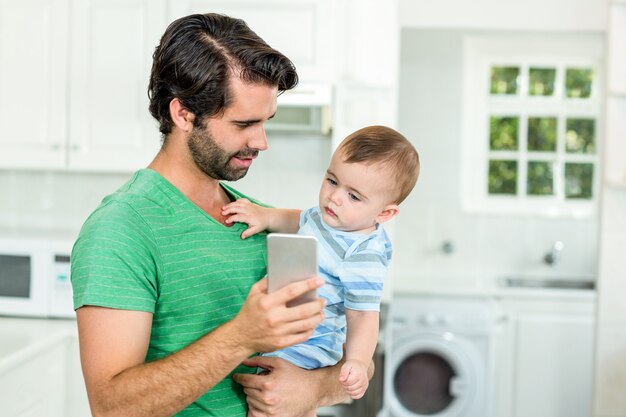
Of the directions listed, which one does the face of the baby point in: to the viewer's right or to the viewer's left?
to the viewer's left

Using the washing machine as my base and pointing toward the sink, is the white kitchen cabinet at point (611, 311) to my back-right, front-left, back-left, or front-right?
front-right

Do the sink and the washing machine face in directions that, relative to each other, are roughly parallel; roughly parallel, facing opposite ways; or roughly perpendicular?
roughly parallel

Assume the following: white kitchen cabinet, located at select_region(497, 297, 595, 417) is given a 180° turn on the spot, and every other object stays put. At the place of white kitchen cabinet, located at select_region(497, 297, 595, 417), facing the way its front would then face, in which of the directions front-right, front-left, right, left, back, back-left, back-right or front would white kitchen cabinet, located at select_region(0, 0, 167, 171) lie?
back-left

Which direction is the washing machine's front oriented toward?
toward the camera

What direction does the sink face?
toward the camera

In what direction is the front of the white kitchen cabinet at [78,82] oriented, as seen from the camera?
facing the viewer

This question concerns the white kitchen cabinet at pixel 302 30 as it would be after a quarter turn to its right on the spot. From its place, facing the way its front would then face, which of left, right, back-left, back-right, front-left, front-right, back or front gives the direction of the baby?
left

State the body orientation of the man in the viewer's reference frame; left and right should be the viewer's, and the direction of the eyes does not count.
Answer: facing the viewer and to the right of the viewer

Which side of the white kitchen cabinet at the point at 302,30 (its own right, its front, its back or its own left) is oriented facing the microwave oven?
right

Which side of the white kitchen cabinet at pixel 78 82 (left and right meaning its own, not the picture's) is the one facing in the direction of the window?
left
